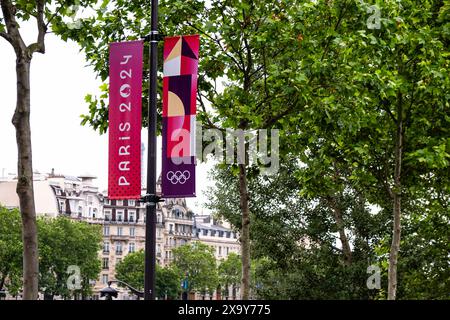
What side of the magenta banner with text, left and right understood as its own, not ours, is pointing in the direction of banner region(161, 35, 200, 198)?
left

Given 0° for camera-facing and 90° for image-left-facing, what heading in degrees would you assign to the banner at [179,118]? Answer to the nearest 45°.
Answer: approximately 0°

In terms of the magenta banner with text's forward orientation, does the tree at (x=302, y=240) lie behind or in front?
behind

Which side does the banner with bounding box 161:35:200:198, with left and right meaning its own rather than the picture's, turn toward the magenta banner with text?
right

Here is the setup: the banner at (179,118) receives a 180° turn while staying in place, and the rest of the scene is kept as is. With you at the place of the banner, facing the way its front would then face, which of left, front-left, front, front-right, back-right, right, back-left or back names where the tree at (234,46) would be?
front

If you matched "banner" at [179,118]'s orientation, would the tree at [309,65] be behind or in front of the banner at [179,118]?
behind

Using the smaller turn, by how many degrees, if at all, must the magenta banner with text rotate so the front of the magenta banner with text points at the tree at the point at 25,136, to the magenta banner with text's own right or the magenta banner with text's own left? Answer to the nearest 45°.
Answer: approximately 135° to the magenta banner with text's own right

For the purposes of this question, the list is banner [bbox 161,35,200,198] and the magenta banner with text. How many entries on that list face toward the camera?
2

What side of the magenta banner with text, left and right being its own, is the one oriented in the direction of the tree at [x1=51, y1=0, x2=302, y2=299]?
back

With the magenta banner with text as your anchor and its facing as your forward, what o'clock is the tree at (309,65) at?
The tree is roughly at 7 o'clock from the magenta banner with text.
